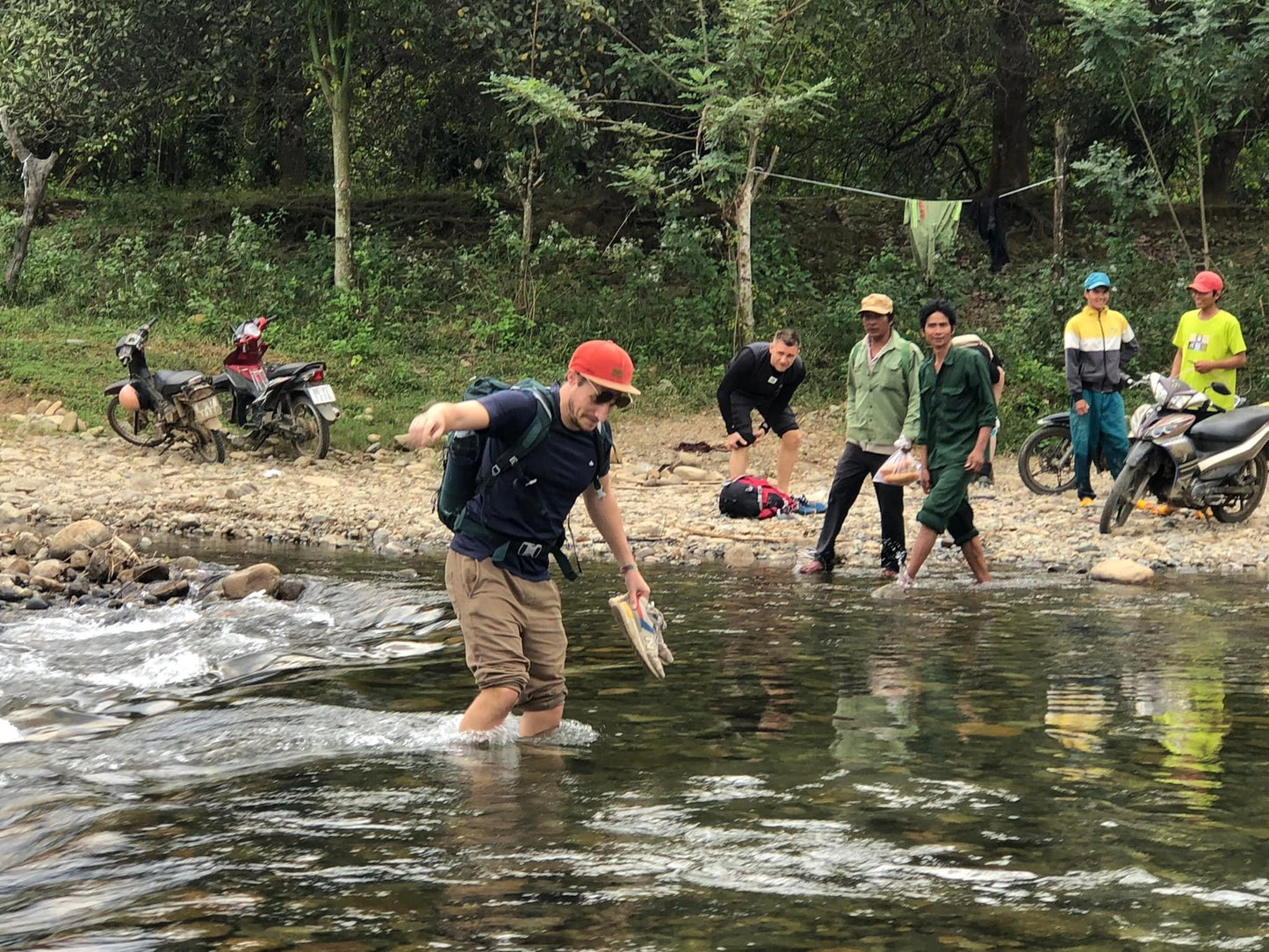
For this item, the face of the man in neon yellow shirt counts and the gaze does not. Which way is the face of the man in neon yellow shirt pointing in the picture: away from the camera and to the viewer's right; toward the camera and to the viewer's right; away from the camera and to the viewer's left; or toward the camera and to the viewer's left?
toward the camera and to the viewer's left

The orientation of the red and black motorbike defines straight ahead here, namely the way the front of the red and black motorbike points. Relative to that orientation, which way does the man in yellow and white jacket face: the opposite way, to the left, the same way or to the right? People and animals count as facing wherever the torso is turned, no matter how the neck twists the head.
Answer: to the left

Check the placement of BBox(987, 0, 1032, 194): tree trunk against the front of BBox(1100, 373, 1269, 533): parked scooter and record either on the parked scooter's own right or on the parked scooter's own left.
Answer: on the parked scooter's own right

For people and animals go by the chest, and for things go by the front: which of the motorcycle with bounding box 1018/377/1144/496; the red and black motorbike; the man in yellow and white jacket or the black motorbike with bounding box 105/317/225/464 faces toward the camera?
the man in yellow and white jacket

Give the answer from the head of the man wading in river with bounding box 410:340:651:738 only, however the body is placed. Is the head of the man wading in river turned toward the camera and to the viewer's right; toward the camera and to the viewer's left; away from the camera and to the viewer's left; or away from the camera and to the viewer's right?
toward the camera and to the viewer's right
